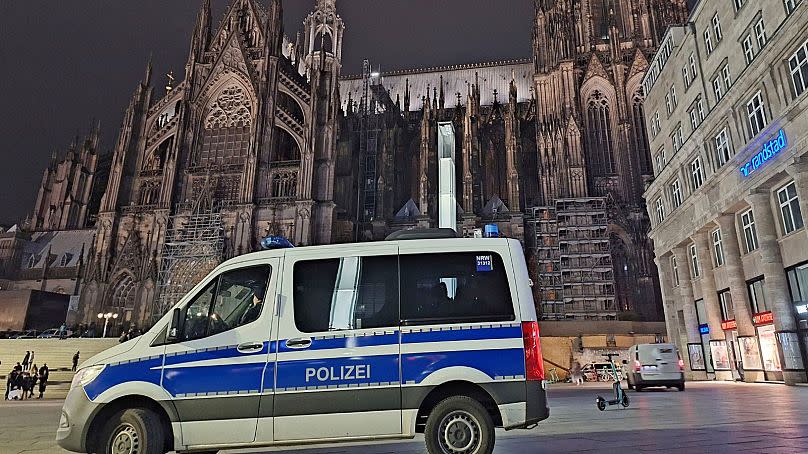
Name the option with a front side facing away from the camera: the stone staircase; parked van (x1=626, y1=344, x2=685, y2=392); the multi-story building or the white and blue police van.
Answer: the parked van

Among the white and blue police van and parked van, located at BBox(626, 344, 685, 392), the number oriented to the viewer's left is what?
1

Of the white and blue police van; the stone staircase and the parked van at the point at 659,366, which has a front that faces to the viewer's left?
the white and blue police van

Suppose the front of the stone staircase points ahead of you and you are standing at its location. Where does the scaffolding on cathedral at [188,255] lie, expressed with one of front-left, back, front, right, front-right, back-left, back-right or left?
back-left

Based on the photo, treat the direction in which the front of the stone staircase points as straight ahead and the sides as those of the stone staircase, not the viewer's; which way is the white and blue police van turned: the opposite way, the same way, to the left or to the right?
to the right

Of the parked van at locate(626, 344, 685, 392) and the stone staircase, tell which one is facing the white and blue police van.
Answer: the stone staircase

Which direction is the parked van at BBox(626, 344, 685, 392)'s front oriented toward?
away from the camera

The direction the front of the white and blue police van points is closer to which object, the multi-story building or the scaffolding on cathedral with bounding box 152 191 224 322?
the scaffolding on cathedral

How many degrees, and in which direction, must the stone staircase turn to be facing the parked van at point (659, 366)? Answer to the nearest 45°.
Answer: approximately 45° to its left

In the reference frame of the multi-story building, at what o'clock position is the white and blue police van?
The white and blue police van is roughly at 11 o'clock from the multi-story building.

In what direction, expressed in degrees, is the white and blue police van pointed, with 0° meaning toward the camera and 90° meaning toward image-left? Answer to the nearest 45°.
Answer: approximately 90°

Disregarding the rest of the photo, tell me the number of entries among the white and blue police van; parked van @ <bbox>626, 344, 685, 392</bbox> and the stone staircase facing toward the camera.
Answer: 1

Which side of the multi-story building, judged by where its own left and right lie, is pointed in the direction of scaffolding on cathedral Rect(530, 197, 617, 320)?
right

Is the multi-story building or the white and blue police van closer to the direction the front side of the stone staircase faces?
the white and blue police van

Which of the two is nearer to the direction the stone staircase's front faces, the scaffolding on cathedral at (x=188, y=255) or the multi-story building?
the multi-story building

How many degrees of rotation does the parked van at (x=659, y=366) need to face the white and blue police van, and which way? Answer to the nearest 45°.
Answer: approximately 180°
